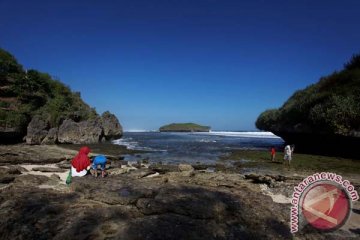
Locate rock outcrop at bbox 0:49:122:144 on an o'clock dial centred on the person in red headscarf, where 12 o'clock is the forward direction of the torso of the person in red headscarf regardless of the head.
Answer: The rock outcrop is roughly at 10 o'clock from the person in red headscarf.

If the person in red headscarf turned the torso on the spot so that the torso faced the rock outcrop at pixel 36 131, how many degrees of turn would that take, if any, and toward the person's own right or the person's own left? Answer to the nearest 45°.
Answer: approximately 45° to the person's own left

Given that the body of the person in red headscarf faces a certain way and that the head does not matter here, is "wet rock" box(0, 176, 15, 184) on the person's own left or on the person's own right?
on the person's own left

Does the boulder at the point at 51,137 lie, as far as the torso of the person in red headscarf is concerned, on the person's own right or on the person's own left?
on the person's own left

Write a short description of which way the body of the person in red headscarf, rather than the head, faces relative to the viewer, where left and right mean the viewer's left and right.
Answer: facing away from the viewer and to the right of the viewer
